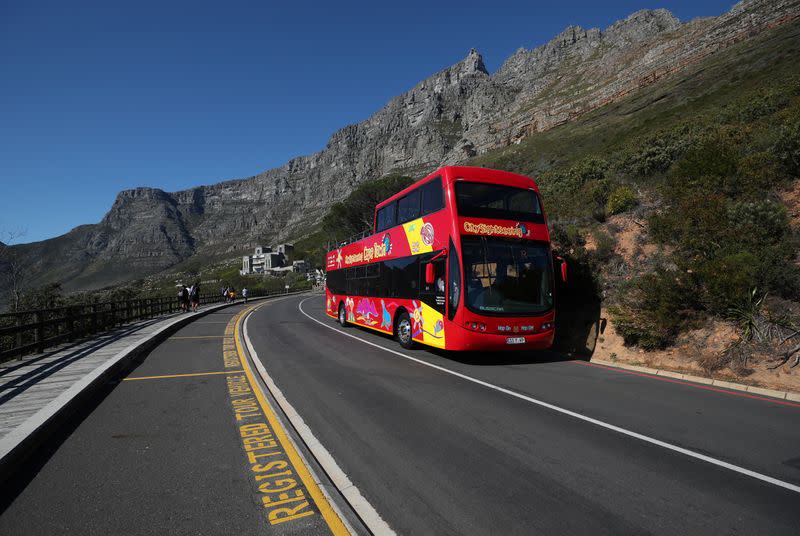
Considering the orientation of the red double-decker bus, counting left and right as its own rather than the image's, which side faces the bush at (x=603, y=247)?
left

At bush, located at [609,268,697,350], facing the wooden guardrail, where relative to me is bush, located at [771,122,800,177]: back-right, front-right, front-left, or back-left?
back-right

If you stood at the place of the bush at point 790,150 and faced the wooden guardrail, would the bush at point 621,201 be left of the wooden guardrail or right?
right

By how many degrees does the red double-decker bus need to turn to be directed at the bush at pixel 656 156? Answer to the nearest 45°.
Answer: approximately 90° to its left

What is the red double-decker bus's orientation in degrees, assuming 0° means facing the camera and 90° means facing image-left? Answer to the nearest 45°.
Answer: approximately 315°

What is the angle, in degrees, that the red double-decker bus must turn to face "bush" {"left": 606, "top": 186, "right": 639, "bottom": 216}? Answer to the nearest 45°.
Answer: approximately 90° to its left

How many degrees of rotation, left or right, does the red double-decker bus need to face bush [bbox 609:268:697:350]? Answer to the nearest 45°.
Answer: approximately 45° to its left

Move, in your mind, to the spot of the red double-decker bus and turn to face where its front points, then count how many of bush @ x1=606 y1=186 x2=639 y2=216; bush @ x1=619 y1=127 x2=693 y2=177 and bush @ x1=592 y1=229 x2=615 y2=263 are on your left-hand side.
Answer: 3

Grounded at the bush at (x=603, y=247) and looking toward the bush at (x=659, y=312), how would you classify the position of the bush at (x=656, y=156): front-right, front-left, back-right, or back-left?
back-left

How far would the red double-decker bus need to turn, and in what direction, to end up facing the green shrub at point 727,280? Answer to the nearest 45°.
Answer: approximately 45° to its left
